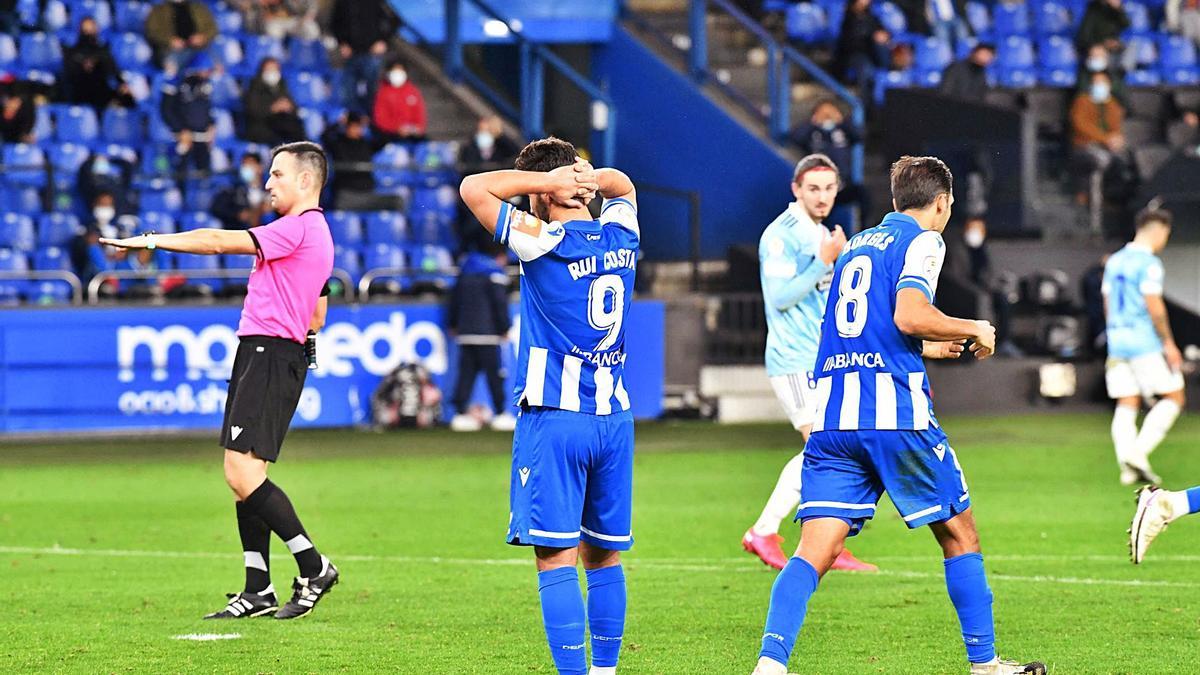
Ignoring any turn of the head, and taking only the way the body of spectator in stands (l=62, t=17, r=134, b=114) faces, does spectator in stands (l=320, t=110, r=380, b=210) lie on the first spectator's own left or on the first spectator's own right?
on the first spectator's own left

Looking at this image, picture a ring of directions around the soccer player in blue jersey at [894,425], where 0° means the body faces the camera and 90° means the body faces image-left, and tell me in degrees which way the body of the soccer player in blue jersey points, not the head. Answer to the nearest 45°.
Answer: approximately 225°

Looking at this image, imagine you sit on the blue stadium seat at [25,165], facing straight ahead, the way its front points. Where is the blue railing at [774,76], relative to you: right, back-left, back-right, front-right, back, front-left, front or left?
left

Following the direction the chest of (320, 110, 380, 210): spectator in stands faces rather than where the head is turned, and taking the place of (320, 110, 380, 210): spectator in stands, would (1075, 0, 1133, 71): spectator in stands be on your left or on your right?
on your left

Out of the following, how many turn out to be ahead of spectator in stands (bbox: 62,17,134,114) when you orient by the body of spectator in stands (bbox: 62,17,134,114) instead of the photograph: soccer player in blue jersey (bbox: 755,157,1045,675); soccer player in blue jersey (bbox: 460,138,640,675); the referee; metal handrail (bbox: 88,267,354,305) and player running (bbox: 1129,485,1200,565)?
5

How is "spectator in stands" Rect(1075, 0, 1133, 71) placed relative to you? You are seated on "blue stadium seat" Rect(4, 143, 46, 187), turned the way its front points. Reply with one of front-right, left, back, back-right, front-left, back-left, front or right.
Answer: left

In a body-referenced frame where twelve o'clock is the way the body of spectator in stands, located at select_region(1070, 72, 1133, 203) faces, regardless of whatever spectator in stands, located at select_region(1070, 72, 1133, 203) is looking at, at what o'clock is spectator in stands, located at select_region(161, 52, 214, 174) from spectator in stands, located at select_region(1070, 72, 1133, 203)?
spectator in stands, located at select_region(161, 52, 214, 174) is roughly at 2 o'clock from spectator in stands, located at select_region(1070, 72, 1133, 203).

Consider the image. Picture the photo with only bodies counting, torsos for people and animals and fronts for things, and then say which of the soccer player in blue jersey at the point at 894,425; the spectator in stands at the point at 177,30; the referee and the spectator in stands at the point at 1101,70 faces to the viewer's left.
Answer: the referee

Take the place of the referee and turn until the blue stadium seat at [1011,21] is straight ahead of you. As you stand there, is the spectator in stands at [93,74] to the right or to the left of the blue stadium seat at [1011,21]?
left

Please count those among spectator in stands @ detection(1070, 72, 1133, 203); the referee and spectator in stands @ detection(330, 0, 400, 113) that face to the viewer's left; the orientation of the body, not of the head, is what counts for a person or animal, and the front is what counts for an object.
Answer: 1
